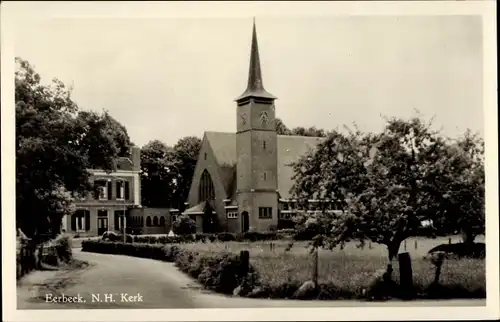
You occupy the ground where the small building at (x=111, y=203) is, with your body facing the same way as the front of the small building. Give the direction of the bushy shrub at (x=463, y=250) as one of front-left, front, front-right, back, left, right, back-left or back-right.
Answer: left

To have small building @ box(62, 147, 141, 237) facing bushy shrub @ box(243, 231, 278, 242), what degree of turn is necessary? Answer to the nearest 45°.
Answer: approximately 90° to its left

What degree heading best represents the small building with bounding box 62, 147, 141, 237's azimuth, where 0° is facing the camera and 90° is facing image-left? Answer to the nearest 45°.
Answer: approximately 0°
